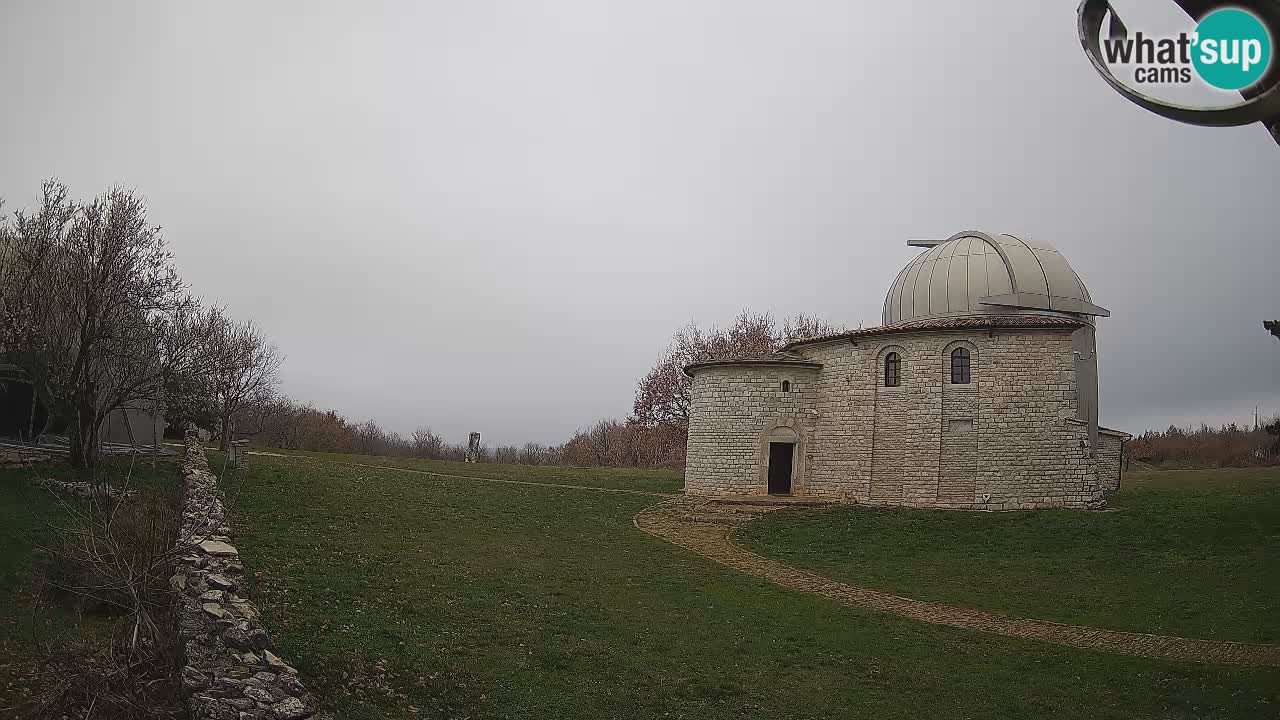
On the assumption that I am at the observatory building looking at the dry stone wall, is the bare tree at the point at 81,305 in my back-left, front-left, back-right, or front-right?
front-right

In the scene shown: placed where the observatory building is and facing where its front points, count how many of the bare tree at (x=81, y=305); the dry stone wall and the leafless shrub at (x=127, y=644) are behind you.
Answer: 0

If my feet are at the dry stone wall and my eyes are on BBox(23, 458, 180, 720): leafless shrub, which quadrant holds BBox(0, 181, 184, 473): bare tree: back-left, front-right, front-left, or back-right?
front-right

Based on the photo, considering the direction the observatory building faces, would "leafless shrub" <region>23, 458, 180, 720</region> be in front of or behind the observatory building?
in front

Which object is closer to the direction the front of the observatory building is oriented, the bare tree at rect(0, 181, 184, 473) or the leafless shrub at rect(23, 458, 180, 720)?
the leafless shrub

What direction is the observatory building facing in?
toward the camera

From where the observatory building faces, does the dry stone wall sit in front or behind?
in front

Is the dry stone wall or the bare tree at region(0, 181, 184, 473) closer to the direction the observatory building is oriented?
the dry stone wall

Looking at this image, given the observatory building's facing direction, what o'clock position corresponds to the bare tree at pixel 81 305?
The bare tree is roughly at 2 o'clock from the observatory building.

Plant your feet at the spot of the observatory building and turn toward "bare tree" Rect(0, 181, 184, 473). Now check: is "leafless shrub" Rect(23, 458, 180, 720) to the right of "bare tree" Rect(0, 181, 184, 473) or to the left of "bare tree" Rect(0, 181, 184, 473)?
left
